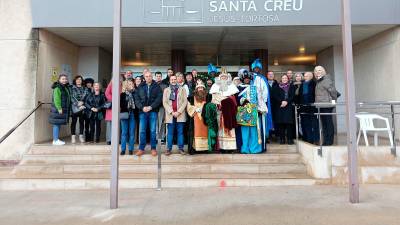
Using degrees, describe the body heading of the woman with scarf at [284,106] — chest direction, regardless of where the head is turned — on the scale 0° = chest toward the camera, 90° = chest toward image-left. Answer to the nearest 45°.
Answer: approximately 0°

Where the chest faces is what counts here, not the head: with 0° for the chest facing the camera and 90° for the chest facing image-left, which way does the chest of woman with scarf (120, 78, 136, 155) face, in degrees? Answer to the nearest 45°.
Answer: approximately 0°

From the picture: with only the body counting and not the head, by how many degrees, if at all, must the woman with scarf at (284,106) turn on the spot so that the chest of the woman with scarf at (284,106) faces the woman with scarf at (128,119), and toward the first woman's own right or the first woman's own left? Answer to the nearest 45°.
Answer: approximately 90° to the first woman's own right

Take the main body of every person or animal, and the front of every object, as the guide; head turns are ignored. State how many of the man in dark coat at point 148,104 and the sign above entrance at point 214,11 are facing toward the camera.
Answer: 2

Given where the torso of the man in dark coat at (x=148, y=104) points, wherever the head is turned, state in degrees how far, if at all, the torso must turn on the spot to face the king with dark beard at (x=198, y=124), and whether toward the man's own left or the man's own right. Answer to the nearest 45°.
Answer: approximately 90° to the man's own left

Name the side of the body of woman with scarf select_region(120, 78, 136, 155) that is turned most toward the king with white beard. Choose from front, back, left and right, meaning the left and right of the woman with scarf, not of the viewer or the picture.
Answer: left

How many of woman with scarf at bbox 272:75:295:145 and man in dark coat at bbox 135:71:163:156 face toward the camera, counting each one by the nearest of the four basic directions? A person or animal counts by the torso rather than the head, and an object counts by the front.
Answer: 2
